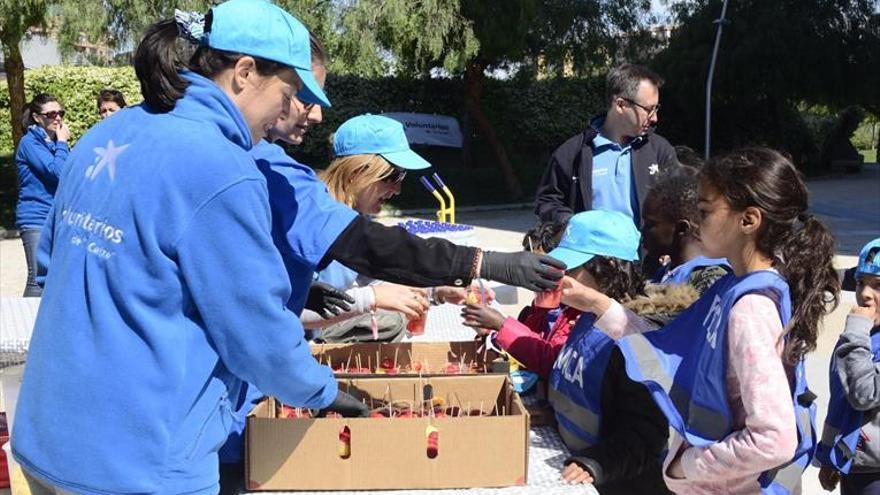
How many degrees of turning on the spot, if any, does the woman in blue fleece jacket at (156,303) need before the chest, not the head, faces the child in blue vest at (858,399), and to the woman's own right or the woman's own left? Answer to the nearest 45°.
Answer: approximately 45° to the woman's own right

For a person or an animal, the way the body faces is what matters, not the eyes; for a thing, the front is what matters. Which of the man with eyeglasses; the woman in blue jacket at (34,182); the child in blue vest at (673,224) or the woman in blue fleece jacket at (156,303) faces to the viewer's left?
the child in blue vest

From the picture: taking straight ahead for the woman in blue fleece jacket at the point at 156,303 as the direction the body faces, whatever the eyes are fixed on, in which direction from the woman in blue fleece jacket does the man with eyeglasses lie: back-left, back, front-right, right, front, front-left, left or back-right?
front

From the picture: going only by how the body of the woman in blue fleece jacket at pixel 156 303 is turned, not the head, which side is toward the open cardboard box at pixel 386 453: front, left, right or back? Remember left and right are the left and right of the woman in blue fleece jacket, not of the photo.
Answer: front

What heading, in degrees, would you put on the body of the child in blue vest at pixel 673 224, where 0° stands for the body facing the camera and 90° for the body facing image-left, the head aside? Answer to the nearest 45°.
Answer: approximately 90°

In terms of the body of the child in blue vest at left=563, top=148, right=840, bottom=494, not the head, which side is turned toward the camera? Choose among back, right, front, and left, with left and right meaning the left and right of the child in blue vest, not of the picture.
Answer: left

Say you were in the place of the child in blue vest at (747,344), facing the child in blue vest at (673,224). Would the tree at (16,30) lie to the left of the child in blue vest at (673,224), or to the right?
left

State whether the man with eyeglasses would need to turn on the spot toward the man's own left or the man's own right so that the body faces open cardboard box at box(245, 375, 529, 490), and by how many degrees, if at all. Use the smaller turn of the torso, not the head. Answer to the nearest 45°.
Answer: approximately 45° to the man's own right

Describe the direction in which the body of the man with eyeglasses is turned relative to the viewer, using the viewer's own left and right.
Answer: facing the viewer and to the right of the viewer

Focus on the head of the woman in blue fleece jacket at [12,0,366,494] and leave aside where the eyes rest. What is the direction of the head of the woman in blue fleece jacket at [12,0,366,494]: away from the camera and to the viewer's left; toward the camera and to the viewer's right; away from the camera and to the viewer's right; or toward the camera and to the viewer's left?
away from the camera and to the viewer's right

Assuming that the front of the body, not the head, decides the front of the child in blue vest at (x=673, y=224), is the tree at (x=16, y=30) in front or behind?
in front

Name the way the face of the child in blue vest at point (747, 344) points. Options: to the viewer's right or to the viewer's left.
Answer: to the viewer's left

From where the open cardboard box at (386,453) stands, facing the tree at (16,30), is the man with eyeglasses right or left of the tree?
right

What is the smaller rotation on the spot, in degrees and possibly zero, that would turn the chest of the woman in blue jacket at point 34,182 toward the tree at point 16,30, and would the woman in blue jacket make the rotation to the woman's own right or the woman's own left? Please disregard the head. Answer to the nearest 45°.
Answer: approximately 135° to the woman's own left

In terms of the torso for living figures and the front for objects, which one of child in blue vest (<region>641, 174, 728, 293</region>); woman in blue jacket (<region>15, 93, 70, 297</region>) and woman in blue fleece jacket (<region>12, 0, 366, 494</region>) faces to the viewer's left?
the child in blue vest
